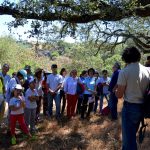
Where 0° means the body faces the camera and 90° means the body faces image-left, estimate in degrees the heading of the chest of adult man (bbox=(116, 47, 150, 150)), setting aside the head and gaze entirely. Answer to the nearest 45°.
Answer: approximately 135°

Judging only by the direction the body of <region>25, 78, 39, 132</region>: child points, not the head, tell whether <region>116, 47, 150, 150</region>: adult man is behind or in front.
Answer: in front

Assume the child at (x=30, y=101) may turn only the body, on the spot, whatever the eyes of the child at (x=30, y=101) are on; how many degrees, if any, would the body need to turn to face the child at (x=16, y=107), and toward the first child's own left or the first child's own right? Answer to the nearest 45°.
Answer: approximately 90° to the first child's own right

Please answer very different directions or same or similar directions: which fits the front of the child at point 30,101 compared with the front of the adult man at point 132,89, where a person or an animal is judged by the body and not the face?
very different directions

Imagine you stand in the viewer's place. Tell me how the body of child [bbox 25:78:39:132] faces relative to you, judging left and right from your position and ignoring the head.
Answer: facing the viewer and to the right of the viewer

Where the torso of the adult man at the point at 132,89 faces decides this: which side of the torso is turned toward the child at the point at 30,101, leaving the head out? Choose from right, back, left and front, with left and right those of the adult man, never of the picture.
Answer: front

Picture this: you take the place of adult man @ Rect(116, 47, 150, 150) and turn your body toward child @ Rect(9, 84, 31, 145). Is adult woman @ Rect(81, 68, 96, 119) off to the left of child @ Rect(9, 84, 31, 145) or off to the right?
right

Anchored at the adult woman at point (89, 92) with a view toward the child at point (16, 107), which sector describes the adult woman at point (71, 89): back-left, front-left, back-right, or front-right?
front-right

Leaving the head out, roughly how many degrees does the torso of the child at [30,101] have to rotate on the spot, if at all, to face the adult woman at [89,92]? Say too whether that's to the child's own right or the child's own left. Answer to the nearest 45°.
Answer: approximately 90° to the child's own left

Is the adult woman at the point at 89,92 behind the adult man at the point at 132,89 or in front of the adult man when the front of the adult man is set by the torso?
in front

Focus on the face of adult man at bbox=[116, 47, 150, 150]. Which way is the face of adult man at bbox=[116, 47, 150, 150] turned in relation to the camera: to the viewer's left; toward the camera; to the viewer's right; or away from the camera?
away from the camera

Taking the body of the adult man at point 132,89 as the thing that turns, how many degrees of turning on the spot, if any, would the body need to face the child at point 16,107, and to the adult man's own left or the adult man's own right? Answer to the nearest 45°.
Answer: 0° — they already face them

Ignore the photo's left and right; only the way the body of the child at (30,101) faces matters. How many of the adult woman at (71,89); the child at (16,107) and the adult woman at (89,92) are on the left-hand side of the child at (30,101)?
2
